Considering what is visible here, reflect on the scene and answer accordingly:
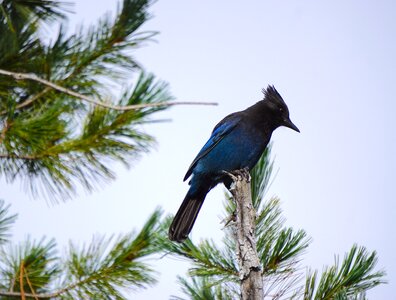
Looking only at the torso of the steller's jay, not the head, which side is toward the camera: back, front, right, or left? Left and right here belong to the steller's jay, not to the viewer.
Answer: right
